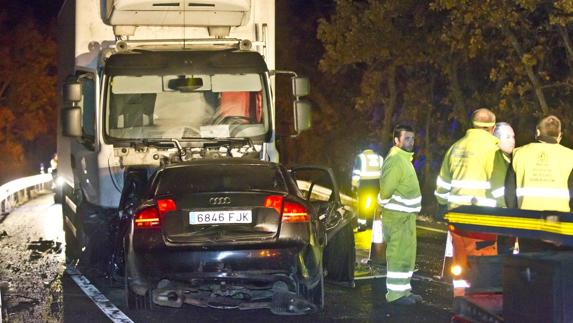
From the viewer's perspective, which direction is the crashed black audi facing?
away from the camera

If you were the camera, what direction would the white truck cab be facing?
facing the viewer
